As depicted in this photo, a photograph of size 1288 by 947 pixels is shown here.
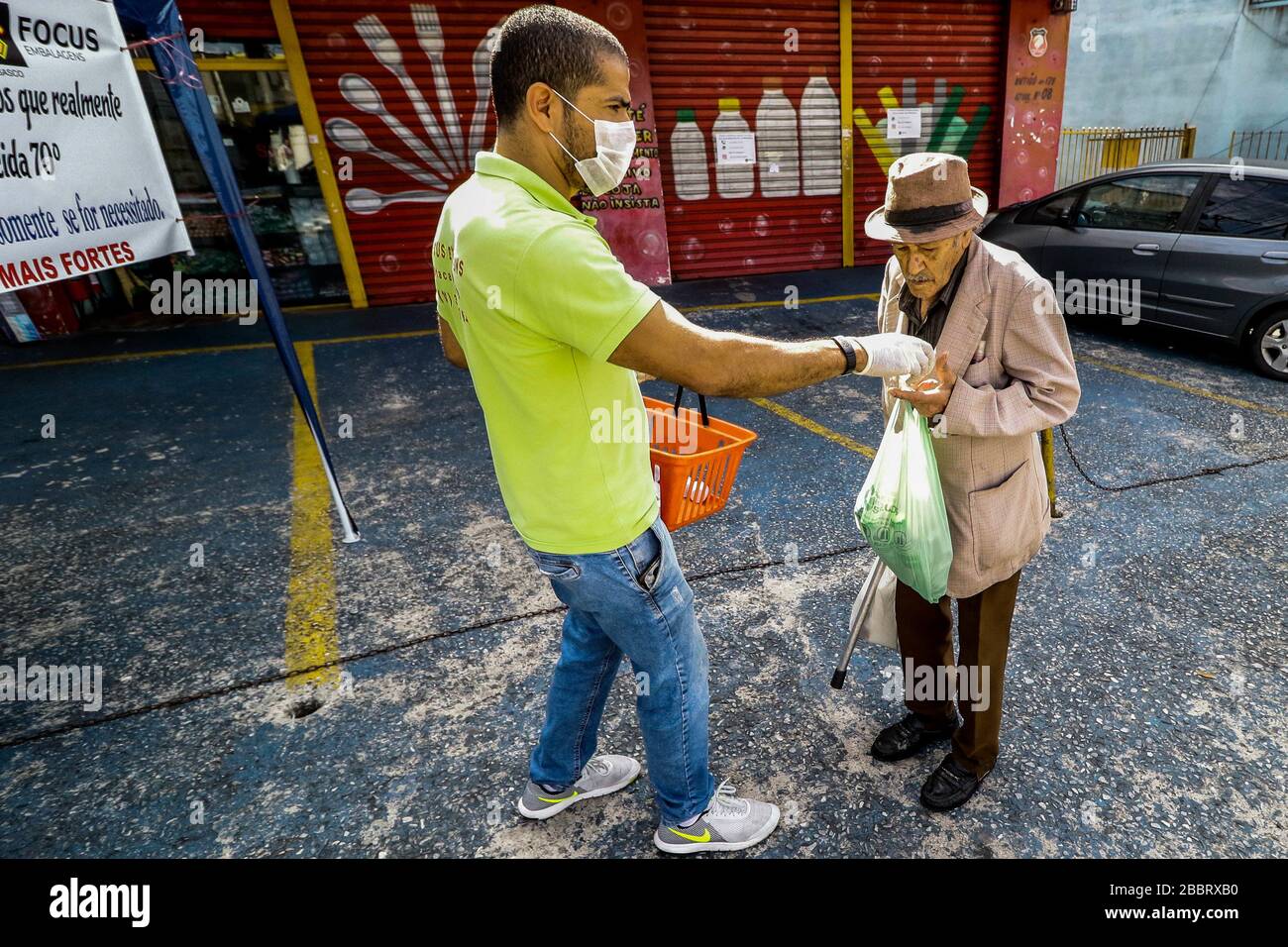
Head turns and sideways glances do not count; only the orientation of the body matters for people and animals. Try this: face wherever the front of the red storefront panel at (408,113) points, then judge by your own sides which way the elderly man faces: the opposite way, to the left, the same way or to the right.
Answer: to the right

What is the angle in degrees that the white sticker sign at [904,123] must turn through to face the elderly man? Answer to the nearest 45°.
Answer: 0° — it already faces them

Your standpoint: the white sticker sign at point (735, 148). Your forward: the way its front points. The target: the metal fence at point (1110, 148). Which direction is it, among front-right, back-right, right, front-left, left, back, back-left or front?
back-left

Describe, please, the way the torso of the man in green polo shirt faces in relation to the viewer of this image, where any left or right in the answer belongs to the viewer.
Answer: facing to the right of the viewer

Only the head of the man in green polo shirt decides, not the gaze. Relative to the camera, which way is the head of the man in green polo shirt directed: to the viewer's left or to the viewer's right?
to the viewer's right

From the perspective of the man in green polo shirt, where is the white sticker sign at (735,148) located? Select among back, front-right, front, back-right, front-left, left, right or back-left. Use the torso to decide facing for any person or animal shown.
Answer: left

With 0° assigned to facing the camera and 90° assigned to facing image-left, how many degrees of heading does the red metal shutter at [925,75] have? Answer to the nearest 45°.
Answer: approximately 0°

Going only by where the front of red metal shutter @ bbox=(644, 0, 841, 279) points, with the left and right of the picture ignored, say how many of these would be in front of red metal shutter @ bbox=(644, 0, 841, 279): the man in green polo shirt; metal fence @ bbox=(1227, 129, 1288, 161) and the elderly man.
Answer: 2

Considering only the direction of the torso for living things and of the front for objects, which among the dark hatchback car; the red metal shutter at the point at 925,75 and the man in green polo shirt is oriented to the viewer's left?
the dark hatchback car
